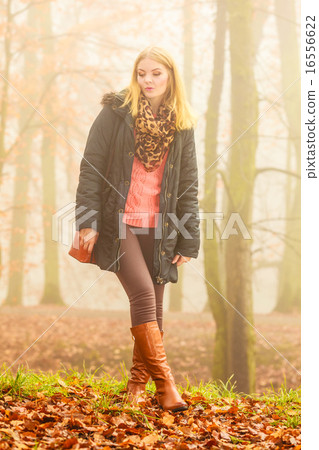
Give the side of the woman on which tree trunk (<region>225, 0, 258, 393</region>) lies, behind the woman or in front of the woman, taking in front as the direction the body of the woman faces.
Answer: behind

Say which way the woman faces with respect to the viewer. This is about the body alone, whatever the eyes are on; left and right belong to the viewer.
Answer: facing the viewer

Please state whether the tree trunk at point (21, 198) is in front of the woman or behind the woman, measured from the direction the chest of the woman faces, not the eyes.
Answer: behind

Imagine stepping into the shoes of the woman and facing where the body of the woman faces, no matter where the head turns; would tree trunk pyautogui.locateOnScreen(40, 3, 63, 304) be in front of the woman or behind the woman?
behind

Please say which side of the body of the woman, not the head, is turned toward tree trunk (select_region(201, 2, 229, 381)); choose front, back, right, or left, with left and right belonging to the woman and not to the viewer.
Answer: back
